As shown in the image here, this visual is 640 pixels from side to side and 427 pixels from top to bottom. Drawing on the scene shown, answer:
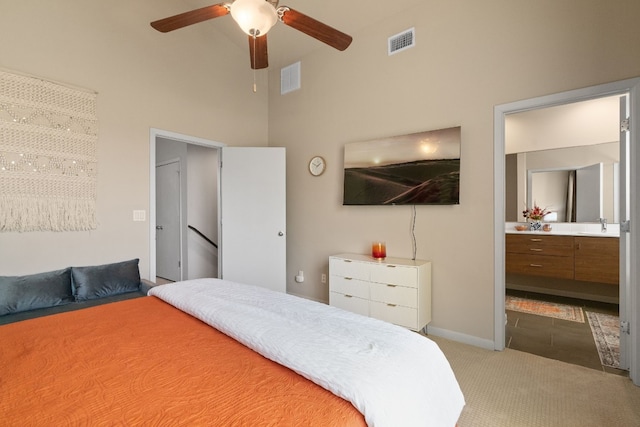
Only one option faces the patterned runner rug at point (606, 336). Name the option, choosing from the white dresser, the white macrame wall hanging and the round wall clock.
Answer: the white macrame wall hanging

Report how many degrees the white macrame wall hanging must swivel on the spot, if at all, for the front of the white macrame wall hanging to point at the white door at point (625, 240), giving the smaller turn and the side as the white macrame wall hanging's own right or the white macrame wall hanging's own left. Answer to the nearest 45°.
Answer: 0° — it already faces it

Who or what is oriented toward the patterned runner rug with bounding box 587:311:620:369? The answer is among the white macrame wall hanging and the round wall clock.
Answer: the white macrame wall hanging

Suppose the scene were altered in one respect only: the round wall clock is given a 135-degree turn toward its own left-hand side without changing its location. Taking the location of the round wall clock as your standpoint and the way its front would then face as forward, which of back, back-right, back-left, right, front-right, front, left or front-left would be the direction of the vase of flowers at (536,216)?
front

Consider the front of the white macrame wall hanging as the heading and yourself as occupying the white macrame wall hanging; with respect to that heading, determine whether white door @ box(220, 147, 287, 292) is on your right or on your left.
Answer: on your left

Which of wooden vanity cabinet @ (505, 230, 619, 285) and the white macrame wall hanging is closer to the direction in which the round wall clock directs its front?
the white macrame wall hanging

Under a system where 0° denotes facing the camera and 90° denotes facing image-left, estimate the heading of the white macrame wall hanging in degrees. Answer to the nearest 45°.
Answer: approximately 315°
